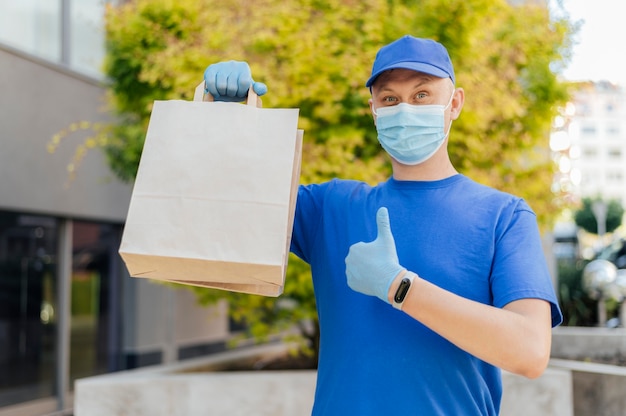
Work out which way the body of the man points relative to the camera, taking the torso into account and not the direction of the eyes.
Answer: toward the camera

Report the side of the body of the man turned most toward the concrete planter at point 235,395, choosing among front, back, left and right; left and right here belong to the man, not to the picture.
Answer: back
